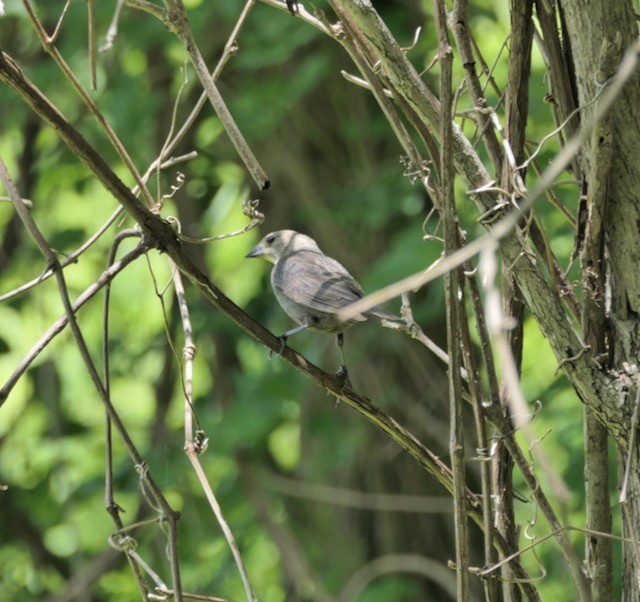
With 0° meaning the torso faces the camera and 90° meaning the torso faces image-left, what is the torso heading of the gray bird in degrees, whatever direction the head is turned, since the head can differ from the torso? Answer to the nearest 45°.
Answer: approximately 90°
